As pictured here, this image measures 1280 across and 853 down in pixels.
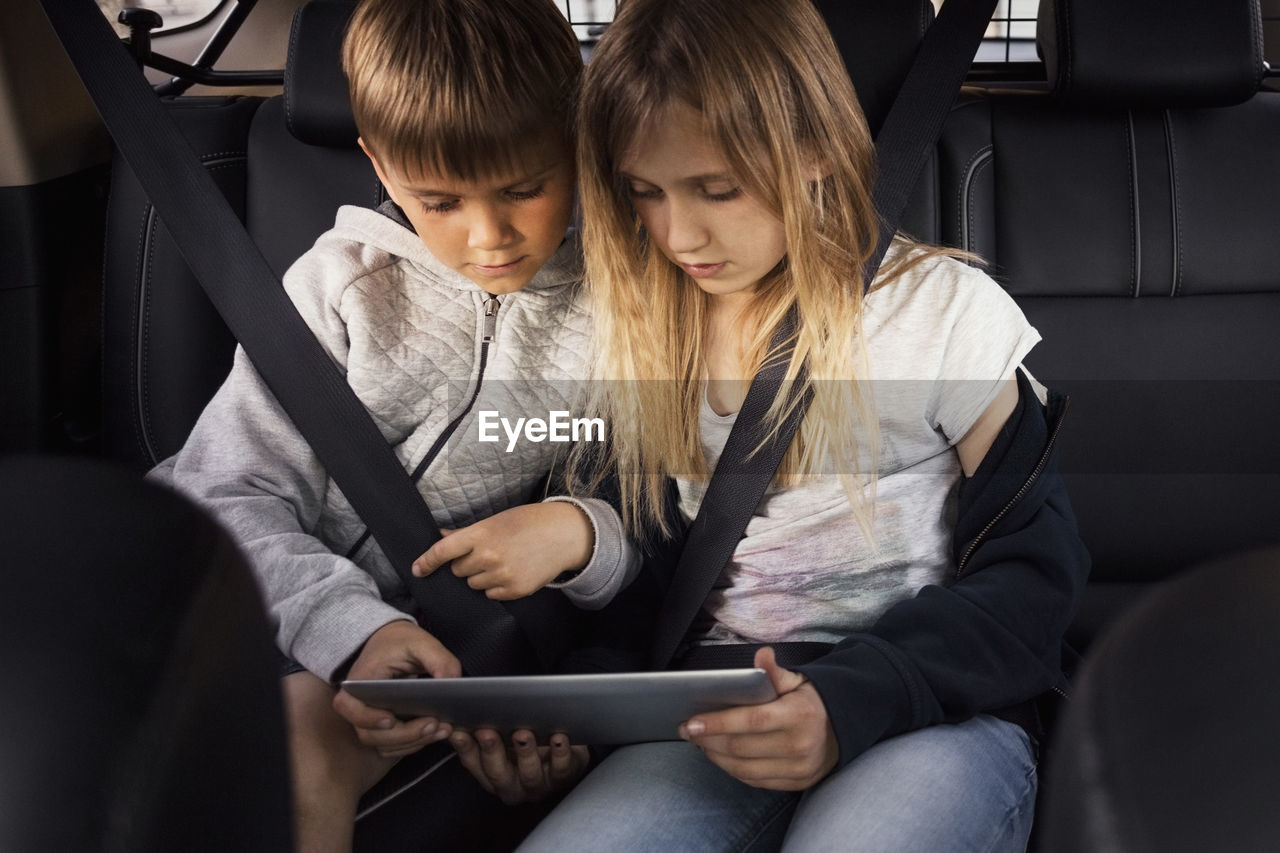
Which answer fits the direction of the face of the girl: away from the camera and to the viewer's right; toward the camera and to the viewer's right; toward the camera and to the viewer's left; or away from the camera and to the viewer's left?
toward the camera and to the viewer's left

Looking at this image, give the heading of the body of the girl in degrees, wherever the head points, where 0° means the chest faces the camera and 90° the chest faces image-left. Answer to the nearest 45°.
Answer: approximately 45°

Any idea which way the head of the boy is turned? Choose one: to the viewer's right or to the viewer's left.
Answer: to the viewer's right
